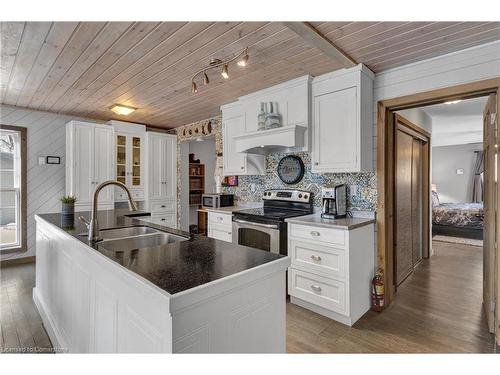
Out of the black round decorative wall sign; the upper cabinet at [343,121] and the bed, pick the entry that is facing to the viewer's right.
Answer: the bed

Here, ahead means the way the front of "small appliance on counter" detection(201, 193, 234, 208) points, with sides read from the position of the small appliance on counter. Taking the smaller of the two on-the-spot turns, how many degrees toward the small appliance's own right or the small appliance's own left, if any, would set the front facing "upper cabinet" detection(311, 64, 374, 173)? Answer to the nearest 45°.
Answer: approximately 90° to the small appliance's own left

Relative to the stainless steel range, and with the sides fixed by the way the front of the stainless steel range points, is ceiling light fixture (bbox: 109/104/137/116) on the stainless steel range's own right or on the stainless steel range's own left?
on the stainless steel range's own right

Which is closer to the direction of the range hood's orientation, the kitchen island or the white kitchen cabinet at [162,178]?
the kitchen island

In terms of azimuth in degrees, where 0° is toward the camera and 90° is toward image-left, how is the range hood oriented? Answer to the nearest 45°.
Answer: approximately 45°

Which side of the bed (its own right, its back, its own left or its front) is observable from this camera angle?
right

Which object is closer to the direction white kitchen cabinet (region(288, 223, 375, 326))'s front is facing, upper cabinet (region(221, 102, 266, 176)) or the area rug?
the upper cabinet

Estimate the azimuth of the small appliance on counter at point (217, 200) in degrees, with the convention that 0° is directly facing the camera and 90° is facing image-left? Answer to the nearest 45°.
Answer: approximately 45°

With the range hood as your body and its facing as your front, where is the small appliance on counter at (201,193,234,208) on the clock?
The small appliance on counter is roughly at 3 o'clock from the range hood.

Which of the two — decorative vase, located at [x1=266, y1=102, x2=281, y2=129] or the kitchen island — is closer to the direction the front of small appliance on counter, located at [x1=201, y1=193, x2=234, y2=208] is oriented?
the kitchen island
